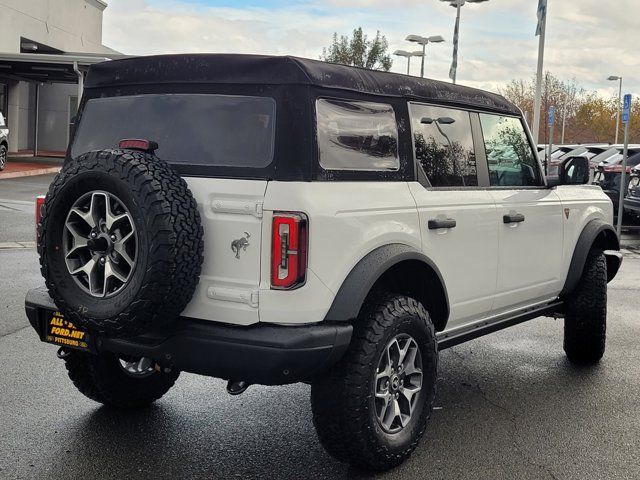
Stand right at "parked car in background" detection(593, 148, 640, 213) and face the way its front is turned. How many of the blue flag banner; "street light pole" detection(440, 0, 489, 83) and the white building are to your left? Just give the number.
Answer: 0

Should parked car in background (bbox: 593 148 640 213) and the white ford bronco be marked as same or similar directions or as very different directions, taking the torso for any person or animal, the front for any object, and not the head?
very different directions

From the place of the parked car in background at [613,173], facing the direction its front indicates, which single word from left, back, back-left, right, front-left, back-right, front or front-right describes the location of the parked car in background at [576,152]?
back-right

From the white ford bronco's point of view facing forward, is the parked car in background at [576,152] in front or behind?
in front

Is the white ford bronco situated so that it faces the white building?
no

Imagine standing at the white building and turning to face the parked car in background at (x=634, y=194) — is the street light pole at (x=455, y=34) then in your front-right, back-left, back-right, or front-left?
front-left

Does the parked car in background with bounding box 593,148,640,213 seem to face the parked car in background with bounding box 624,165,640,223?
no

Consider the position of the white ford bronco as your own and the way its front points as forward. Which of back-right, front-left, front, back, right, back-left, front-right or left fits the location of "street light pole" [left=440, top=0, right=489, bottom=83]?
front-left

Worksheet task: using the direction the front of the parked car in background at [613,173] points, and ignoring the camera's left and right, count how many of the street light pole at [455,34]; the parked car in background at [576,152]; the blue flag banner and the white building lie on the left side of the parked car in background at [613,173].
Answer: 0

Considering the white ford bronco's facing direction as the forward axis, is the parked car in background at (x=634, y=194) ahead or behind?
ahead

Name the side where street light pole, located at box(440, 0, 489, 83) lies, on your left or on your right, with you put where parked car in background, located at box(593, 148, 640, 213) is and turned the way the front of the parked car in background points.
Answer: on your right

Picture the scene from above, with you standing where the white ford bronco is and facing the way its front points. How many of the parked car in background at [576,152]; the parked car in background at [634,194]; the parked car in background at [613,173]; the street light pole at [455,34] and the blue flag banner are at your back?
0

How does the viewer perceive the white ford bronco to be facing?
facing away from the viewer and to the right of the viewer

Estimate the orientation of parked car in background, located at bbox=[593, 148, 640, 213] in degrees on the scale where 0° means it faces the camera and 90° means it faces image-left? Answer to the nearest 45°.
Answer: approximately 45°
